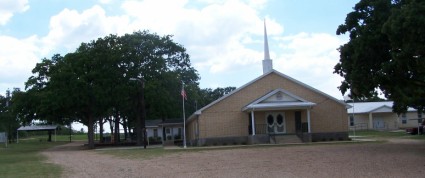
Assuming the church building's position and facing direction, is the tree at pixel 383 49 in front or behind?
in front

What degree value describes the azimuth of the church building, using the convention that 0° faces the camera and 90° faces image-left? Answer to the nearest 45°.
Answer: approximately 0°
